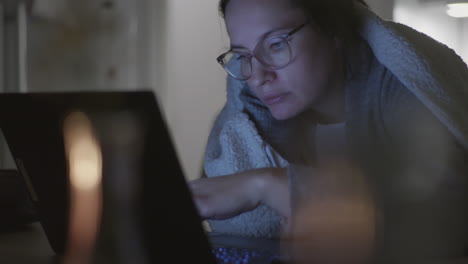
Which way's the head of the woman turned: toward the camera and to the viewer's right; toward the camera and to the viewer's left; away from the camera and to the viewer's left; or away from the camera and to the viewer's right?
toward the camera and to the viewer's left

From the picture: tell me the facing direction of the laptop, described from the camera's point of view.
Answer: facing away from the viewer and to the right of the viewer

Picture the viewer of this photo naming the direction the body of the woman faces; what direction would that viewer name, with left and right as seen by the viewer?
facing the viewer and to the left of the viewer

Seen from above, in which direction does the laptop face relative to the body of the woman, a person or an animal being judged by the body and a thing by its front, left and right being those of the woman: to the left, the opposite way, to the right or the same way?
the opposite way
